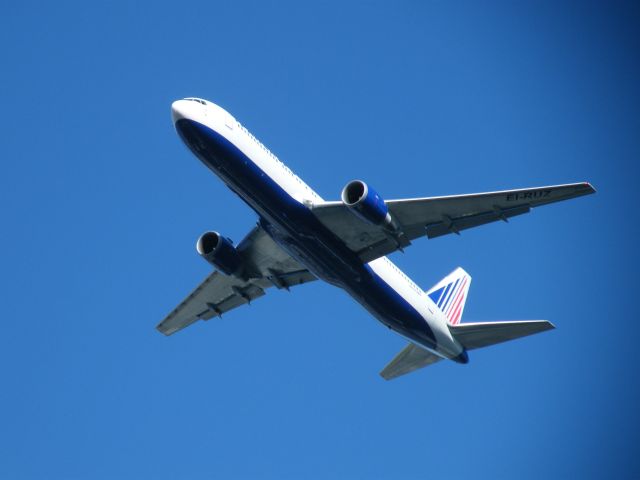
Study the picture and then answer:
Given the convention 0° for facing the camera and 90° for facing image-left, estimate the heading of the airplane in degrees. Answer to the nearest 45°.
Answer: approximately 45°
